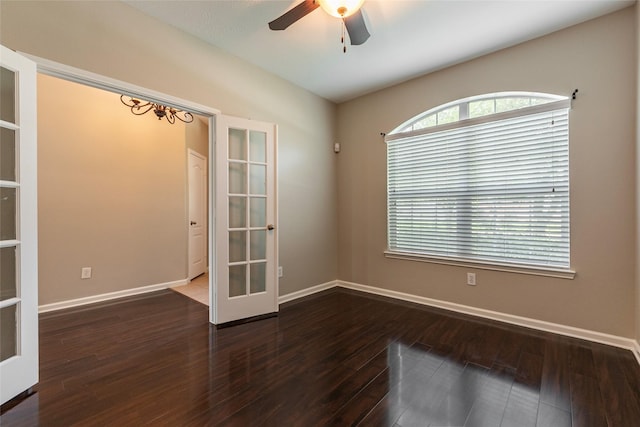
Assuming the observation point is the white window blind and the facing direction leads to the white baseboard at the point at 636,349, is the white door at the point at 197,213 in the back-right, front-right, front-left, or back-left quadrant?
back-right

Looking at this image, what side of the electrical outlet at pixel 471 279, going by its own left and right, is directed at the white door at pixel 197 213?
right

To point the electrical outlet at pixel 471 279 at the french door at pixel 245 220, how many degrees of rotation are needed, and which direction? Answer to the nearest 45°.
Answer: approximately 45° to its right

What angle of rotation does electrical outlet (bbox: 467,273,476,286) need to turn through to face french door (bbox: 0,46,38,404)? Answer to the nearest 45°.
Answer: approximately 45° to its right

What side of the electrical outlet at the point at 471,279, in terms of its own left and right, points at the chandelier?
right

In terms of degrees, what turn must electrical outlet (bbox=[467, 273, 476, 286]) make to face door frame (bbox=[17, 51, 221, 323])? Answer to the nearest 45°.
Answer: approximately 45° to its right

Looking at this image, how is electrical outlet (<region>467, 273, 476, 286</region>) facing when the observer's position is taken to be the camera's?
facing the viewer
